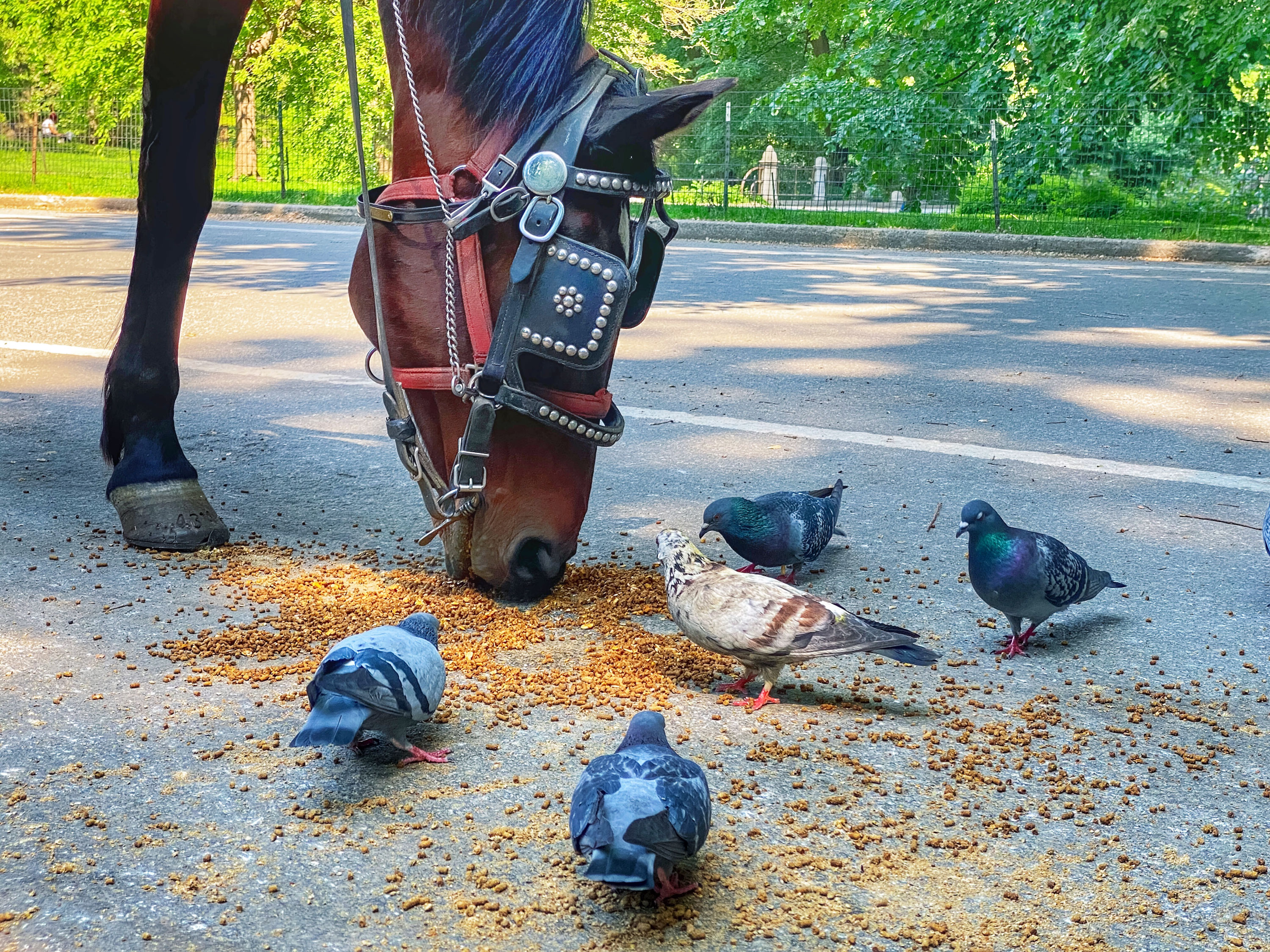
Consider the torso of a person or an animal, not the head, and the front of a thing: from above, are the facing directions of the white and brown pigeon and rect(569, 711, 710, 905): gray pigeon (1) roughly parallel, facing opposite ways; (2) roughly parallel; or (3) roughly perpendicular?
roughly perpendicular

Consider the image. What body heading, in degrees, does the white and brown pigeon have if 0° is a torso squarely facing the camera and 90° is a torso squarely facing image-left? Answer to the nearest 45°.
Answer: approximately 90°

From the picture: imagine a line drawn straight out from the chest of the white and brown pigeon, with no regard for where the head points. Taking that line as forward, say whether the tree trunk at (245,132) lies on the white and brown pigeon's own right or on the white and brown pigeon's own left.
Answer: on the white and brown pigeon's own right

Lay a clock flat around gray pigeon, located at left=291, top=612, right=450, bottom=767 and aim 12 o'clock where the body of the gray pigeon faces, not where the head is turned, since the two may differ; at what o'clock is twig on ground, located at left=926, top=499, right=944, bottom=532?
The twig on ground is roughly at 12 o'clock from the gray pigeon.

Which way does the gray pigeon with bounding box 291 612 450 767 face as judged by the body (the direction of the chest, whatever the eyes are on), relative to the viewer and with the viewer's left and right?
facing away from the viewer and to the right of the viewer

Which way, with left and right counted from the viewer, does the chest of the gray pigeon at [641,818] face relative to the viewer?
facing away from the viewer
